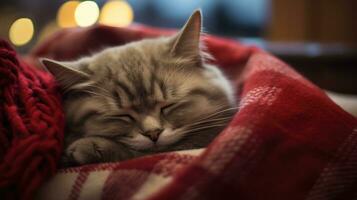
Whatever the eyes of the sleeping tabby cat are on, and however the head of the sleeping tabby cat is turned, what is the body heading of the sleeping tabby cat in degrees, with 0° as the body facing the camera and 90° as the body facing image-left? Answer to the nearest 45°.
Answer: approximately 0°
